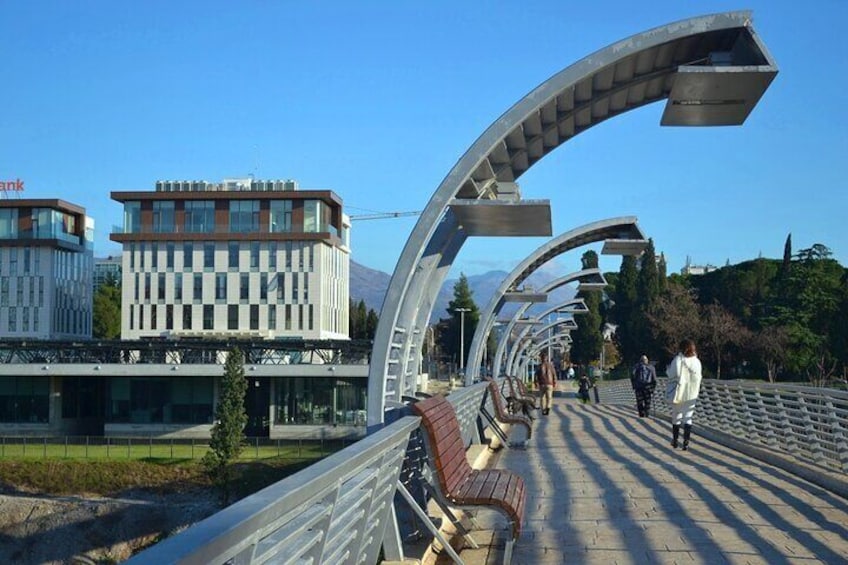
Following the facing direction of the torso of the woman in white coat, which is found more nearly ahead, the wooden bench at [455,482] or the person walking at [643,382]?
the person walking

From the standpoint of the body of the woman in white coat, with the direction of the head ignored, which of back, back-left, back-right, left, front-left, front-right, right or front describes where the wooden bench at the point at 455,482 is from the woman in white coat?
back

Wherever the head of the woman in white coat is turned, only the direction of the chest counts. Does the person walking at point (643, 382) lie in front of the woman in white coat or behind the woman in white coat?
in front

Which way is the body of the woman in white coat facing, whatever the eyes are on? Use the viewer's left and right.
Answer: facing away from the viewer
